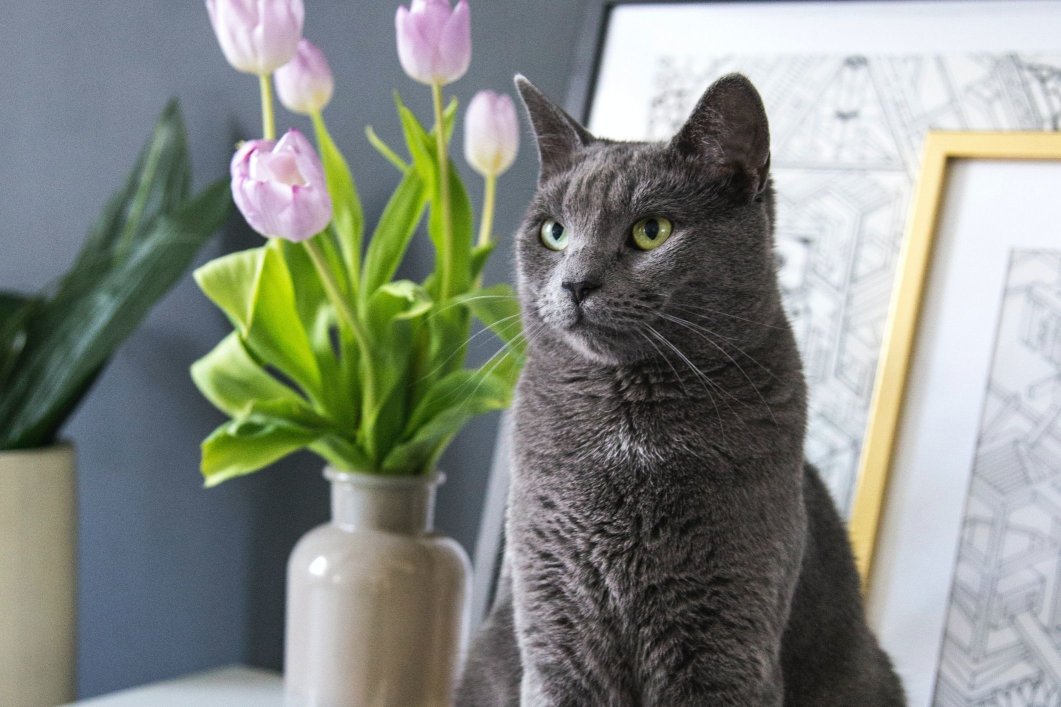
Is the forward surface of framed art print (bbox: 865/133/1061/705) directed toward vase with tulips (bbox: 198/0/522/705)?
no

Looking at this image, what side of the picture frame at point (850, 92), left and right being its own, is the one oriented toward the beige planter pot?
right

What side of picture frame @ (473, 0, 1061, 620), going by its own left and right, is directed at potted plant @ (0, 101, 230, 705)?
right

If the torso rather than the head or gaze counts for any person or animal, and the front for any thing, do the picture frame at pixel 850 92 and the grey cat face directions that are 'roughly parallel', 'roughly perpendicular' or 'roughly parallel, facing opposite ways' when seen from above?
roughly parallel

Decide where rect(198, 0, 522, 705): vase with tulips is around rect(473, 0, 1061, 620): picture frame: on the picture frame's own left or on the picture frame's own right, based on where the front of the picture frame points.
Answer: on the picture frame's own right

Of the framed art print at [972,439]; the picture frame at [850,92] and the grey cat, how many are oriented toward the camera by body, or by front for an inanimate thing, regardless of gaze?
3

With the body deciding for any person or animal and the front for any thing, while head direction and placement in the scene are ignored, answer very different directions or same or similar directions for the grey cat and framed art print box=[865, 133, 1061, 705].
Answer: same or similar directions

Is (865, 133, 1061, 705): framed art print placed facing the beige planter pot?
no

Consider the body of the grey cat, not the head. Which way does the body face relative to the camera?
toward the camera

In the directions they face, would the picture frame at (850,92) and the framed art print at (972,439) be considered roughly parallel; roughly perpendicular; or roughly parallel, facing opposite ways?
roughly parallel
